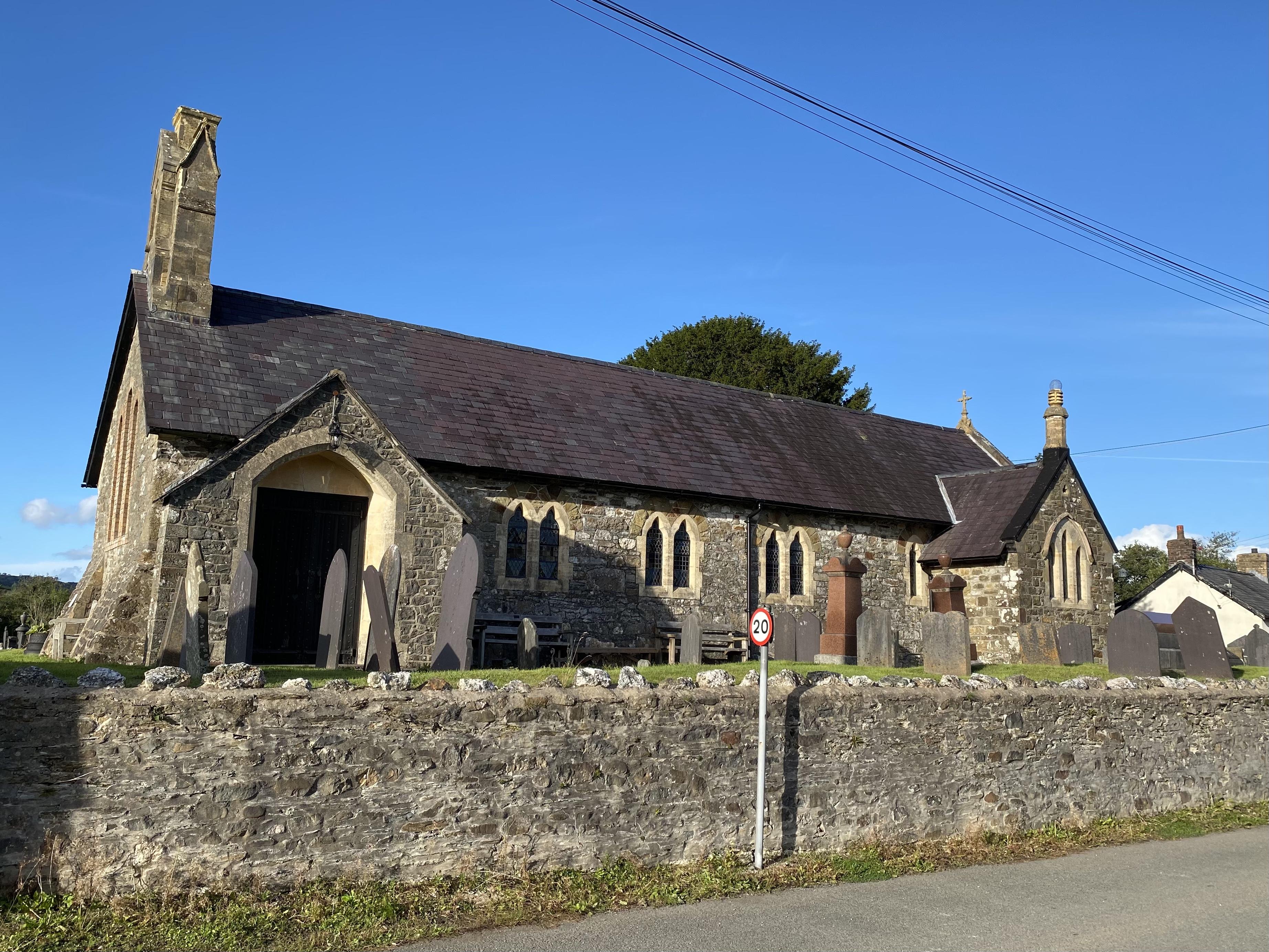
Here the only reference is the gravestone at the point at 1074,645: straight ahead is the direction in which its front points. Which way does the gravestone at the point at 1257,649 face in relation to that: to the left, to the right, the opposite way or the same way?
the same way

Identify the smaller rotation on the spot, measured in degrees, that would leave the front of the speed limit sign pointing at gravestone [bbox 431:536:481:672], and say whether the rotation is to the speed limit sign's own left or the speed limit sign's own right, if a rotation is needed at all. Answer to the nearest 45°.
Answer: approximately 90° to the speed limit sign's own right

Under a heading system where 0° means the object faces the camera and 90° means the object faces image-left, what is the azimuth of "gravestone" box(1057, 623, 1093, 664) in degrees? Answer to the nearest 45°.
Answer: approximately 0°

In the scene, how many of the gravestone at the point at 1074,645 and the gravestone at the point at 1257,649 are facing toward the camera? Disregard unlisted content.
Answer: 2

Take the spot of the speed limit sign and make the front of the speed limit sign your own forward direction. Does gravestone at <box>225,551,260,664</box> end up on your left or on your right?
on your right

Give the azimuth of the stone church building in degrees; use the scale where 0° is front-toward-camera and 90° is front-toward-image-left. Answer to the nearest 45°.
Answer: approximately 315°

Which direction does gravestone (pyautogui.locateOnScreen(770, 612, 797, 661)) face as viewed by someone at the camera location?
facing the viewer

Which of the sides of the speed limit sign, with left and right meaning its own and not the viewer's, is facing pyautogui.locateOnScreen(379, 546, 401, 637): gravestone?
right

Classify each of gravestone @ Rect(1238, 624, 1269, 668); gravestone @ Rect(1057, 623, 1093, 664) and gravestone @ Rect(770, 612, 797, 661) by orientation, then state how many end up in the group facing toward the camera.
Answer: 3

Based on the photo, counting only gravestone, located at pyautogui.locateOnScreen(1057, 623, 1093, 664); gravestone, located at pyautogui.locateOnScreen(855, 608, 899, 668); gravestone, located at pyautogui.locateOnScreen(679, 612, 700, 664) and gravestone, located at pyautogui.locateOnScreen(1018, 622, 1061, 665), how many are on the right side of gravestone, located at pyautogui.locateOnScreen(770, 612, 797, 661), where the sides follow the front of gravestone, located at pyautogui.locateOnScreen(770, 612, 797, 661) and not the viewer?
1

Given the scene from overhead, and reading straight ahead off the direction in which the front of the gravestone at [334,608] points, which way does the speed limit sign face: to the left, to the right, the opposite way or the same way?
the same way

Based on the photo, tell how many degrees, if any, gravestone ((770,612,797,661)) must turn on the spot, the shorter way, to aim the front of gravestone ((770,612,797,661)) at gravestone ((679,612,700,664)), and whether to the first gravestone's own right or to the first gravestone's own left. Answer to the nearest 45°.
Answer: approximately 90° to the first gravestone's own right

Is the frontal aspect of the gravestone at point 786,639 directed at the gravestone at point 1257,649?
no

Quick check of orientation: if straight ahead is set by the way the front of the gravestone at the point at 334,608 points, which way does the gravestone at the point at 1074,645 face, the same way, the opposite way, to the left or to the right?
the same way
